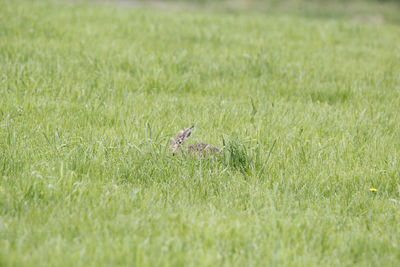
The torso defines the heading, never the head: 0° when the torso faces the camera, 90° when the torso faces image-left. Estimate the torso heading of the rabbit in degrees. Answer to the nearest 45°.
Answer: approximately 90°
